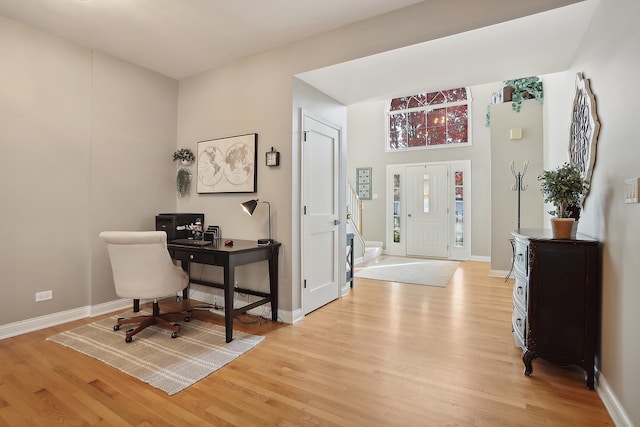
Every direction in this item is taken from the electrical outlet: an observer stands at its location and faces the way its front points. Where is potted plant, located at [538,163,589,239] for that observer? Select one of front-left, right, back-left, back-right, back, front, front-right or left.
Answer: front-left

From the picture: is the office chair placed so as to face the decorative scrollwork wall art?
no

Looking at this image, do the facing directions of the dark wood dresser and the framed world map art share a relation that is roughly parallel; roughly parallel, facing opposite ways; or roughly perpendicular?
roughly perpendicular

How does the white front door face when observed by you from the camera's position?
facing the viewer

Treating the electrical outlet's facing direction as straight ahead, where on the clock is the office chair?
The office chair is roughly at 11 o'clock from the electrical outlet.

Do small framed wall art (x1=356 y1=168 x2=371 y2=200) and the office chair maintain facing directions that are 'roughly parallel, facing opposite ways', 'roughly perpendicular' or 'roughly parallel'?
roughly parallel, facing opposite ways

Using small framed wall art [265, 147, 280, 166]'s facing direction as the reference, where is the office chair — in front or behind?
in front

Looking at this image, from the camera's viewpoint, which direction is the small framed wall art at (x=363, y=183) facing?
toward the camera

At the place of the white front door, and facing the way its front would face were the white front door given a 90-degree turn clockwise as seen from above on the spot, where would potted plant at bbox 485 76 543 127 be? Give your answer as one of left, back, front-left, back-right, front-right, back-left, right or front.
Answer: back-left

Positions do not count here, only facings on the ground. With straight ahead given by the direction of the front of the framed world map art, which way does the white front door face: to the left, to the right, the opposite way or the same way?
the same way

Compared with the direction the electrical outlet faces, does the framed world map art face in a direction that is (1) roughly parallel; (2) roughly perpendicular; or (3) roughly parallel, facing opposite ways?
roughly perpendicular

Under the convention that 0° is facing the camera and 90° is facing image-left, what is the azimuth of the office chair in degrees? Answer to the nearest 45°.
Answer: approximately 225°

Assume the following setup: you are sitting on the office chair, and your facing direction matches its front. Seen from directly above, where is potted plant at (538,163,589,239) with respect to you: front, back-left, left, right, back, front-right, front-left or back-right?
right

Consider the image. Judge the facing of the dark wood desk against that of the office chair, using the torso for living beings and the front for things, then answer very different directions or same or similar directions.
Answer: very different directions

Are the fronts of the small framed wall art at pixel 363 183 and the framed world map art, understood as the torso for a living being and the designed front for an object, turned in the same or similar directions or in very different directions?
same or similar directions

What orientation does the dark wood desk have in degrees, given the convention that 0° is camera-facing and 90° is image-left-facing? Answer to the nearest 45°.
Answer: approximately 45°

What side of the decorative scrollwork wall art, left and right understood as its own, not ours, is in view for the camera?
left

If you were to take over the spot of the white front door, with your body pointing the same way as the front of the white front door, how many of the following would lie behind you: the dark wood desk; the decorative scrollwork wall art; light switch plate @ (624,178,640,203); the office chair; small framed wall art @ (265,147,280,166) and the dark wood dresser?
0

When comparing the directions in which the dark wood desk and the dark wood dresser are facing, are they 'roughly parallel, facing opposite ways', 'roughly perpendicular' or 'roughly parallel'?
roughly perpendicular

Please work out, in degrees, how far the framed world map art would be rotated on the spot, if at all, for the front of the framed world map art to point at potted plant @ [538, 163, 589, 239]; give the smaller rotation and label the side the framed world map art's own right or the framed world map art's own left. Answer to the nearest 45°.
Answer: approximately 90° to the framed world map art's own left

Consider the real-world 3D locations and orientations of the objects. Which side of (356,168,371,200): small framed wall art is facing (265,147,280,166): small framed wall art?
front

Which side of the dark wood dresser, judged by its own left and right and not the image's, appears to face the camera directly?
left

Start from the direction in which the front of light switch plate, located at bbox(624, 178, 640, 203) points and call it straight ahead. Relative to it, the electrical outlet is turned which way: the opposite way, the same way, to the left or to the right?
the opposite way
